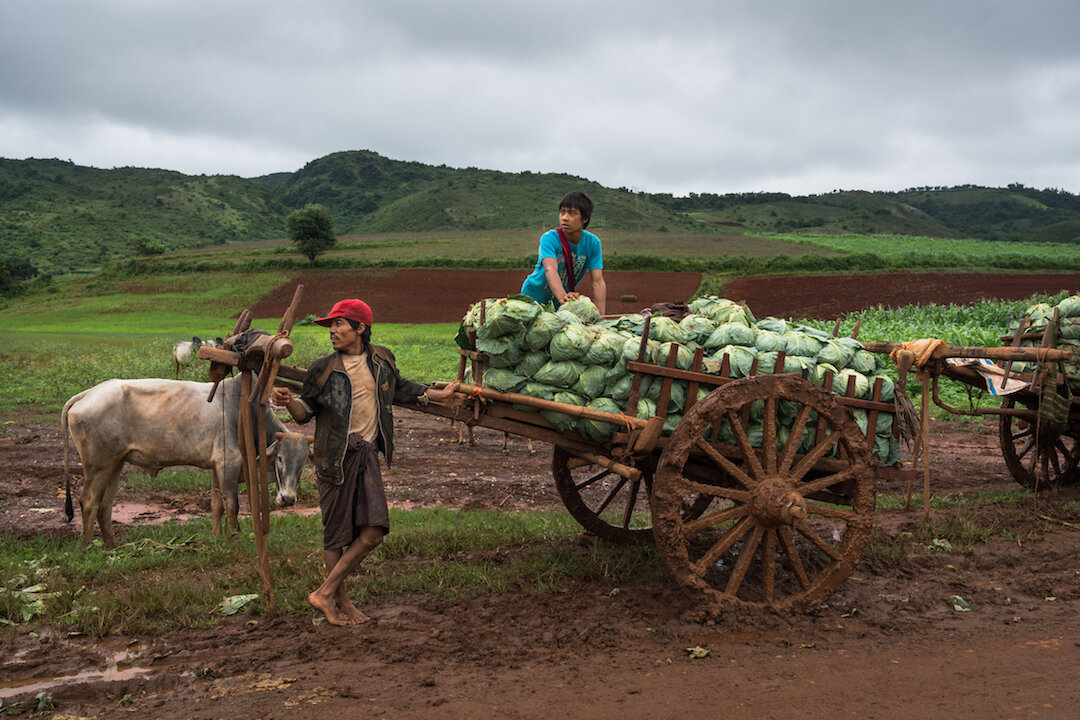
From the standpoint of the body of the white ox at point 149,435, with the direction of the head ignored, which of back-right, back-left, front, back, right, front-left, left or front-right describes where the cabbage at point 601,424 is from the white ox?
front-right

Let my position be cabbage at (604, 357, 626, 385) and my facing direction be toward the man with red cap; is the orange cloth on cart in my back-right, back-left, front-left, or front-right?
back-right

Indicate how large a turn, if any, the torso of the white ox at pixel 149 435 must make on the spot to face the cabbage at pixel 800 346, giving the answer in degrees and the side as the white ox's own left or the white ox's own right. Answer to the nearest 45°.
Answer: approximately 45° to the white ox's own right

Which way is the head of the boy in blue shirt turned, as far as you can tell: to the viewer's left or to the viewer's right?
to the viewer's left

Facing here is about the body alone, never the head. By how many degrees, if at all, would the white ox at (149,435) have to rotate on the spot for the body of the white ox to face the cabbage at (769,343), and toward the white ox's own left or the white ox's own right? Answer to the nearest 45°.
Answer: approximately 45° to the white ox's own right

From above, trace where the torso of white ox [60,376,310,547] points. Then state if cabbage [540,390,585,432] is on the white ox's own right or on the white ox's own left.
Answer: on the white ox's own right

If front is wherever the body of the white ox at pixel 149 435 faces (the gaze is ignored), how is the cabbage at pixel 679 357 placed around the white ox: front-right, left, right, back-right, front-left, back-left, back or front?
front-right

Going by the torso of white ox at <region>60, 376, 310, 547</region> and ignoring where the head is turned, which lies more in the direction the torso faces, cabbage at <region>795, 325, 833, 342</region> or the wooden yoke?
the cabbage

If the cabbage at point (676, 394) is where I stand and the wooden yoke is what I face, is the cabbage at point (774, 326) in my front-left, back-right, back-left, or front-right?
back-right

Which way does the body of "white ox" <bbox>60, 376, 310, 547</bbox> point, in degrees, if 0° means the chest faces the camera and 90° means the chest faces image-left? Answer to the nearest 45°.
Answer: approximately 270°

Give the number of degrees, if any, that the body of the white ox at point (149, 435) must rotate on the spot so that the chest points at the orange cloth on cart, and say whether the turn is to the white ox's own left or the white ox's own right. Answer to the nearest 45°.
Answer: approximately 45° to the white ox's own right
